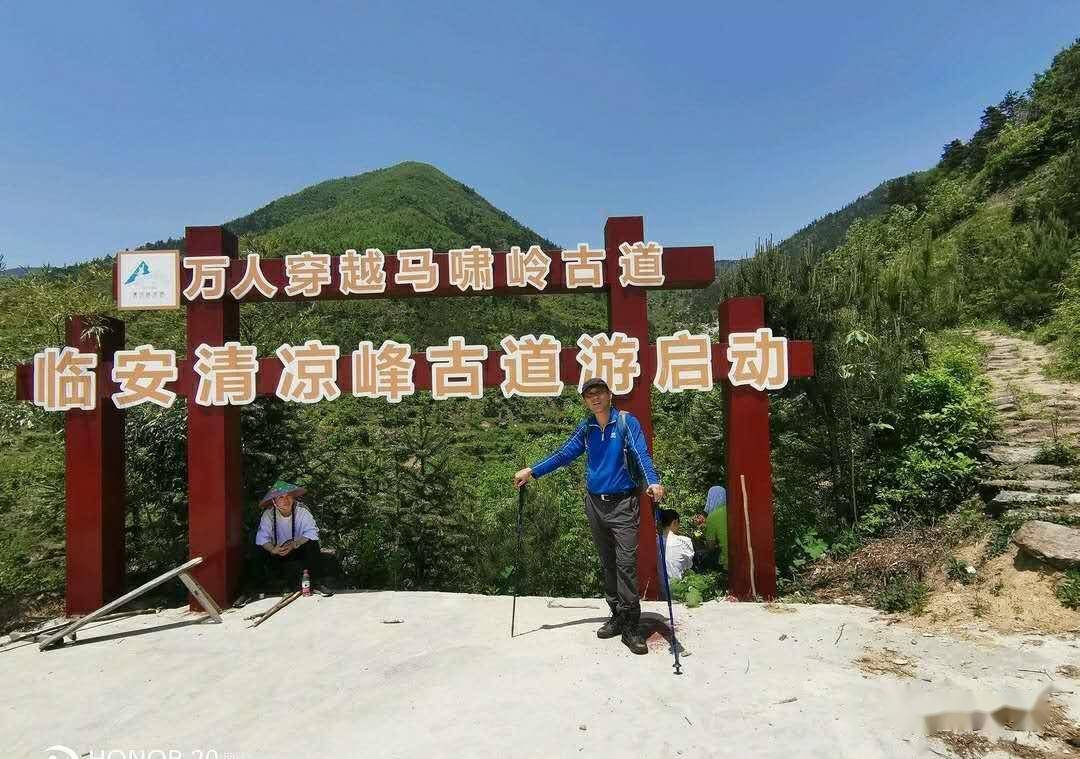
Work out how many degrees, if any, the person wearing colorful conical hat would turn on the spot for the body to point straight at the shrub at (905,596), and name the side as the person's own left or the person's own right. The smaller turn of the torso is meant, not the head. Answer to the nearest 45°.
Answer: approximately 45° to the person's own left

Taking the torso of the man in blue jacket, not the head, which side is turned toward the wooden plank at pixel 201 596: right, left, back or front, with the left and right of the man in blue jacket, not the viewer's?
right

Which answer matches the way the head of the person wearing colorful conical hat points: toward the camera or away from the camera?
toward the camera

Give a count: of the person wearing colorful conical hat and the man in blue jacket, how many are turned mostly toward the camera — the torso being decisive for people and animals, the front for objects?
2

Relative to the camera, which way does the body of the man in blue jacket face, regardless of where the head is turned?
toward the camera

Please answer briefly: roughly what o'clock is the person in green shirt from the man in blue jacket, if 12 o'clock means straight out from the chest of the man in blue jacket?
The person in green shirt is roughly at 7 o'clock from the man in blue jacket.

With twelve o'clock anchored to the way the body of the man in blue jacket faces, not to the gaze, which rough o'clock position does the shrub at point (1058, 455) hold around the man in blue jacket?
The shrub is roughly at 8 o'clock from the man in blue jacket.

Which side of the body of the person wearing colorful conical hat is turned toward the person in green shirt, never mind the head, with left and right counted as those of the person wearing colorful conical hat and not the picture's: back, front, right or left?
left

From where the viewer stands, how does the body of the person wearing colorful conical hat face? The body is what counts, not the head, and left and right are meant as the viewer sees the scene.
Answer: facing the viewer

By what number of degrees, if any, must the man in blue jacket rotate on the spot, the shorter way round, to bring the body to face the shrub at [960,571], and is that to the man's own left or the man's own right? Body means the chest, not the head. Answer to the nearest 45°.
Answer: approximately 90° to the man's own left

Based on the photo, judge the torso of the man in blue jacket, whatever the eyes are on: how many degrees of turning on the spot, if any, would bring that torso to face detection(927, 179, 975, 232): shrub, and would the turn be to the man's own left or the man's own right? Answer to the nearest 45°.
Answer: approximately 135° to the man's own left
